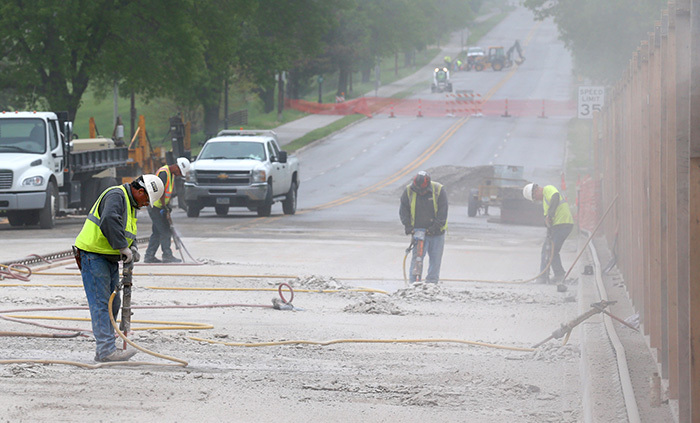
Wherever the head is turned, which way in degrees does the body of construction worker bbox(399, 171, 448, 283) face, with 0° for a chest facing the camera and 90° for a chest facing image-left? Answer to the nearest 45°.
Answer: approximately 0°

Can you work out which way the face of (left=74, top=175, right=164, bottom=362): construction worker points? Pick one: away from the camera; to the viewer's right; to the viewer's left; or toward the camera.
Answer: to the viewer's right

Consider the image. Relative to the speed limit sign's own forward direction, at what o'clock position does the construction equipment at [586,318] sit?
The construction equipment is roughly at 12 o'clock from the speed limit sign.

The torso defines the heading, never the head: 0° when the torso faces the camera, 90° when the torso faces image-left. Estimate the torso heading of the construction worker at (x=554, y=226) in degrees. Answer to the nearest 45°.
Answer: approximately 90°

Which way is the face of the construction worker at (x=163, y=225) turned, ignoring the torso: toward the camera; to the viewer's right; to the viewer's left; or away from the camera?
to the viewer's right

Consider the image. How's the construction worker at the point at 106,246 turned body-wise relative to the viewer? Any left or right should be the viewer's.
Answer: facing to the right of the viewer

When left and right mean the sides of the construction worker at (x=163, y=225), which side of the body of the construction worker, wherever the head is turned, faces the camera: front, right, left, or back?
right

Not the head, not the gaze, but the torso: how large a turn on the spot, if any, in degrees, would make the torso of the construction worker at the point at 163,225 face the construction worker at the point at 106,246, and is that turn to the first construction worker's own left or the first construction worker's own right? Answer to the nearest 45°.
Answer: approximately 90° to the first construction worker's own right

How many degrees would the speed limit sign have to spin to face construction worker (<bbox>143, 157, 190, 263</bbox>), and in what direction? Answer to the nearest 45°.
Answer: approximately 45° to its right

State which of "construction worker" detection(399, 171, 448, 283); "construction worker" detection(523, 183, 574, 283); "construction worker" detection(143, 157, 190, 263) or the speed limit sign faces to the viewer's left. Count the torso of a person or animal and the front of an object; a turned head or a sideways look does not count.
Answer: "construction worker" detection(523, 183, 574, 283)
